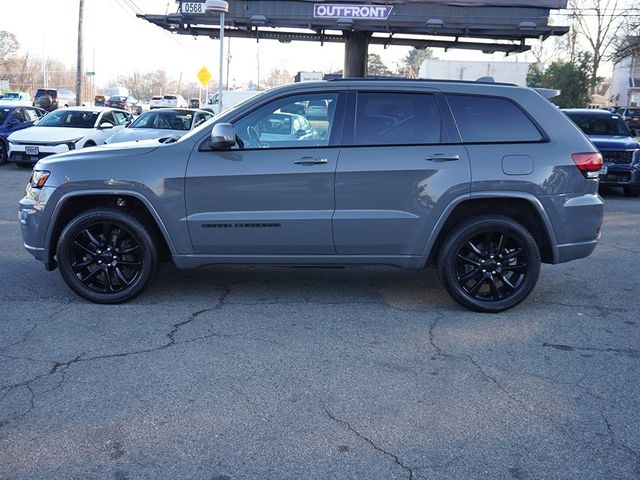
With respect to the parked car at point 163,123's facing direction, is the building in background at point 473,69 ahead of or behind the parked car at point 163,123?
behind

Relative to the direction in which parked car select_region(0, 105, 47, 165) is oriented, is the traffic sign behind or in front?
behind

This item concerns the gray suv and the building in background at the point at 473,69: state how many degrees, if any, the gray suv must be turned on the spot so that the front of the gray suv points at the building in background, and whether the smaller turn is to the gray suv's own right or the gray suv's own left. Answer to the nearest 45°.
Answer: approximately 90° to the gray suv's own right

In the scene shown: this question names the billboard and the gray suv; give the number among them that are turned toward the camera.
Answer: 1

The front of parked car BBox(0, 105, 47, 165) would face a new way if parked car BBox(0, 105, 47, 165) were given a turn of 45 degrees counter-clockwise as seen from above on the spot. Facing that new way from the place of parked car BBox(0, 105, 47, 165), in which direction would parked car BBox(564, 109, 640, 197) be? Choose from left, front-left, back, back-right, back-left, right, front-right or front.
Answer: front-left

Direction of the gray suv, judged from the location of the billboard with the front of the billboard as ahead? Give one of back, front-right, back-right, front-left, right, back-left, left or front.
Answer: front

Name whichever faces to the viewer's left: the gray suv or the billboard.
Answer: the gray suv

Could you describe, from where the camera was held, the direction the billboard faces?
facing the viewer

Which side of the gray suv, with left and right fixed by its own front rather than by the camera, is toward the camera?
left

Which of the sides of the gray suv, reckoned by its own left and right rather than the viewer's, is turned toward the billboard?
right

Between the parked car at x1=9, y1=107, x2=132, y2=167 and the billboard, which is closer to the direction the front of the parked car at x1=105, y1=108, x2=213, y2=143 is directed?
the parked car

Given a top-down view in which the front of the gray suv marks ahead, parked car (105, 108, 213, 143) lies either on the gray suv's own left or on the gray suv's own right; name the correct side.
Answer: on the gray suv's own right

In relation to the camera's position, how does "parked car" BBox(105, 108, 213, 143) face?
facing the viewer and to the left of the viewer

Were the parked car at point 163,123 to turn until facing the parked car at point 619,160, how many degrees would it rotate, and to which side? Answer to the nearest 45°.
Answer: approximately 90° to its left

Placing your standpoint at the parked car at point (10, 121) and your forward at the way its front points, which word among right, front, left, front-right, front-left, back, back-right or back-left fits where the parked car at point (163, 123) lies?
left

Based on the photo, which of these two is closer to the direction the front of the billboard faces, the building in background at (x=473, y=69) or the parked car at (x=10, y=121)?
the parked car
